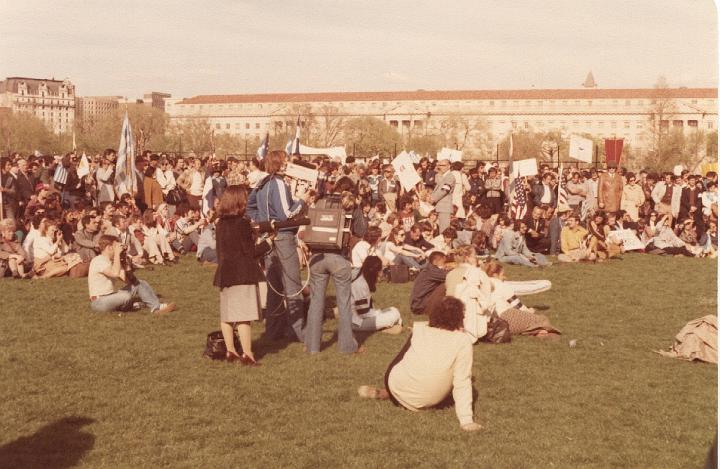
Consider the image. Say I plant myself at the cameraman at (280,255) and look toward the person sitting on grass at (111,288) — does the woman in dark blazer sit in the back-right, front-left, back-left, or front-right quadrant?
back-left

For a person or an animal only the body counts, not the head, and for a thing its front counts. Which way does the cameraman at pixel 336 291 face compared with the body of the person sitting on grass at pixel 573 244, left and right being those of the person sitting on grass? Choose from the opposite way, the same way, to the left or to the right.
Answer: the opposite way

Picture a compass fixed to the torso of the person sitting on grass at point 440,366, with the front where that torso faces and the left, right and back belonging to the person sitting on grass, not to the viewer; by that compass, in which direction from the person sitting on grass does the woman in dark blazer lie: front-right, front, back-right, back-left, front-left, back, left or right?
front-left

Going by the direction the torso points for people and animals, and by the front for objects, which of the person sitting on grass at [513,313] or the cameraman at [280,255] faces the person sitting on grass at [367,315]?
the cameraman

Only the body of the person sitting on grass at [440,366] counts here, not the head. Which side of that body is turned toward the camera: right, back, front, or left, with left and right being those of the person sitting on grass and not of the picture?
back

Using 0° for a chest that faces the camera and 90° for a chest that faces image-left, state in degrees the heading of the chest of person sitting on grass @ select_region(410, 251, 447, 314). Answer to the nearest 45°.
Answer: approximately 225°

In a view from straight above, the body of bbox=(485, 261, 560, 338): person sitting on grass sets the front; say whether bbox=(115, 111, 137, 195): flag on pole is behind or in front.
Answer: behind

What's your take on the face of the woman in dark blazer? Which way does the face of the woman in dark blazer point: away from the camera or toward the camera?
away from the camera

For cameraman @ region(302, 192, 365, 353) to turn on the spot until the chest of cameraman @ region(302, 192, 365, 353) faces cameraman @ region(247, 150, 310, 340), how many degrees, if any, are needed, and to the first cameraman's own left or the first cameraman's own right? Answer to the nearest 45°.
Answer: approximately 45° to the first cameraman's own left

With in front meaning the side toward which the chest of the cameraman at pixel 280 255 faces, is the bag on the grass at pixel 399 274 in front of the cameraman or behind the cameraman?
in front

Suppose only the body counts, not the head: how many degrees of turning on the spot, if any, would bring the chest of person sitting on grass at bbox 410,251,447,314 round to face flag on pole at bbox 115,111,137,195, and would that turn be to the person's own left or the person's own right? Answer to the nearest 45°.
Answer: approximately 90° to the person's own left

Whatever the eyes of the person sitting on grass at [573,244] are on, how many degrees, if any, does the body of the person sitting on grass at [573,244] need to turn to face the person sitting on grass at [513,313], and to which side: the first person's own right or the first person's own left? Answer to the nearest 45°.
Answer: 0° — they already face them

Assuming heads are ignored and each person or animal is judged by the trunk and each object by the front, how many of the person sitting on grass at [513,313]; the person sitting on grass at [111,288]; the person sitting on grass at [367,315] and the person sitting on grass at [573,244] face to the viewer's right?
3

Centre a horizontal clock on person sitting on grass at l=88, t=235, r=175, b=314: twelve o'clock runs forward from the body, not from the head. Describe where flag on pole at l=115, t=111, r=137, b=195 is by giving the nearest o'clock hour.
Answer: The flag on pole is roughly at 9 o'clock from the person sitting on grass.

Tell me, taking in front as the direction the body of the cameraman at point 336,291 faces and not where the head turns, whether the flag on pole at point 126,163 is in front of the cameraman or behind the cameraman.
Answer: in front

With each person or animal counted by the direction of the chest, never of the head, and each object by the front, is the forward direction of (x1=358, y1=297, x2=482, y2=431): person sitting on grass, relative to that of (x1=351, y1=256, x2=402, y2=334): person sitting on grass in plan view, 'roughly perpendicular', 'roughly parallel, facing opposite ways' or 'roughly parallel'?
roughly perpendicular

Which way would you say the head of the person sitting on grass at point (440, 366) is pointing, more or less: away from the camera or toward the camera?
away from the camera

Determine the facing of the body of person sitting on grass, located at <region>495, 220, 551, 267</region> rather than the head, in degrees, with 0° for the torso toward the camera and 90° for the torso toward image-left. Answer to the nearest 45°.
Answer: approximately 315°
